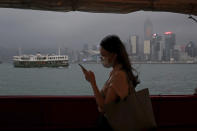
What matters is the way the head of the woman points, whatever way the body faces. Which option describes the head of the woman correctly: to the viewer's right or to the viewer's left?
to the viewer's left

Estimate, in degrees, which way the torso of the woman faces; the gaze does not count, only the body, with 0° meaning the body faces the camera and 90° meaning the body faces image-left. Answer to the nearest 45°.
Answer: approximately 90°

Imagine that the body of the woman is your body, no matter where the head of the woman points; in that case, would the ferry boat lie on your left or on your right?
on your right
